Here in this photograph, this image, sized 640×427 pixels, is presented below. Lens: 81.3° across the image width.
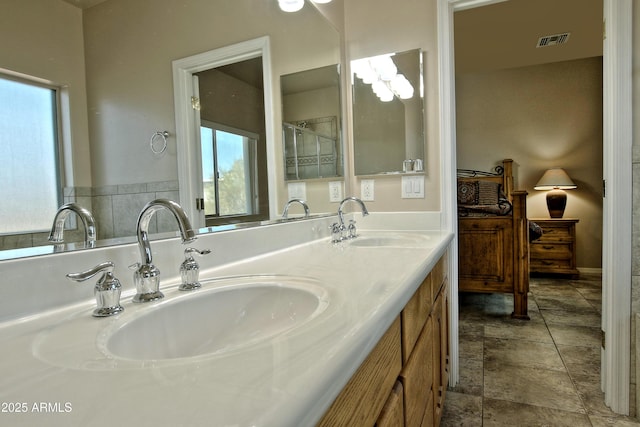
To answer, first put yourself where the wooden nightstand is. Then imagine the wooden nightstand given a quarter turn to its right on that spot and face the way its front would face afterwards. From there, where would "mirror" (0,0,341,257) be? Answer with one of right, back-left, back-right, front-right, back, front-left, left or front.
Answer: left

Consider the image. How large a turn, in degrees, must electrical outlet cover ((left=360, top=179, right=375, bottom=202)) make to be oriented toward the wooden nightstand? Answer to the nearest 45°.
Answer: approximately 135° to its left

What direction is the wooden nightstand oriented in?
toward the camera

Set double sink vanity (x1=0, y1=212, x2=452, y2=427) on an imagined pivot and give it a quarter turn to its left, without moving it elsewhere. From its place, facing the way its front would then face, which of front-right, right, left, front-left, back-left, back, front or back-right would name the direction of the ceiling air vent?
front

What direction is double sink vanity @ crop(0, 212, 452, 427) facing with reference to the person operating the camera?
facing the viewer and to the right of the viewer

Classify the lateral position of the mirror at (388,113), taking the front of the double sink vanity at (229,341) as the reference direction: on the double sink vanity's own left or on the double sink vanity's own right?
on the double sink vanity's own left

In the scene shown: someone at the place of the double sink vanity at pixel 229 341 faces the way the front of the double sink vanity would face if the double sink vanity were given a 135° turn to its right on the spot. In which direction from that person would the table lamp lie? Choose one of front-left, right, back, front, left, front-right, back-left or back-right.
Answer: back-right

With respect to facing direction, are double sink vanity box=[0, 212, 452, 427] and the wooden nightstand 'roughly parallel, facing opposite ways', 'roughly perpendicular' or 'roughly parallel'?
roughly perpendicular

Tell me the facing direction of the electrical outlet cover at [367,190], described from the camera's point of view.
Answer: facing the viewer
